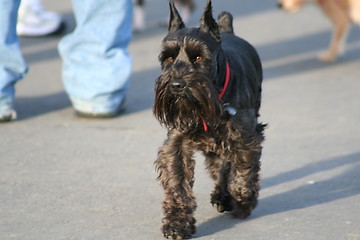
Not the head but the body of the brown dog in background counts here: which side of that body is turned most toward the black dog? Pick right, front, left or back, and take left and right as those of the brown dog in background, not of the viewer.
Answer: left

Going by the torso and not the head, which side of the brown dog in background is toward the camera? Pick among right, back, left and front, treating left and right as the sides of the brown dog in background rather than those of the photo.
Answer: left
